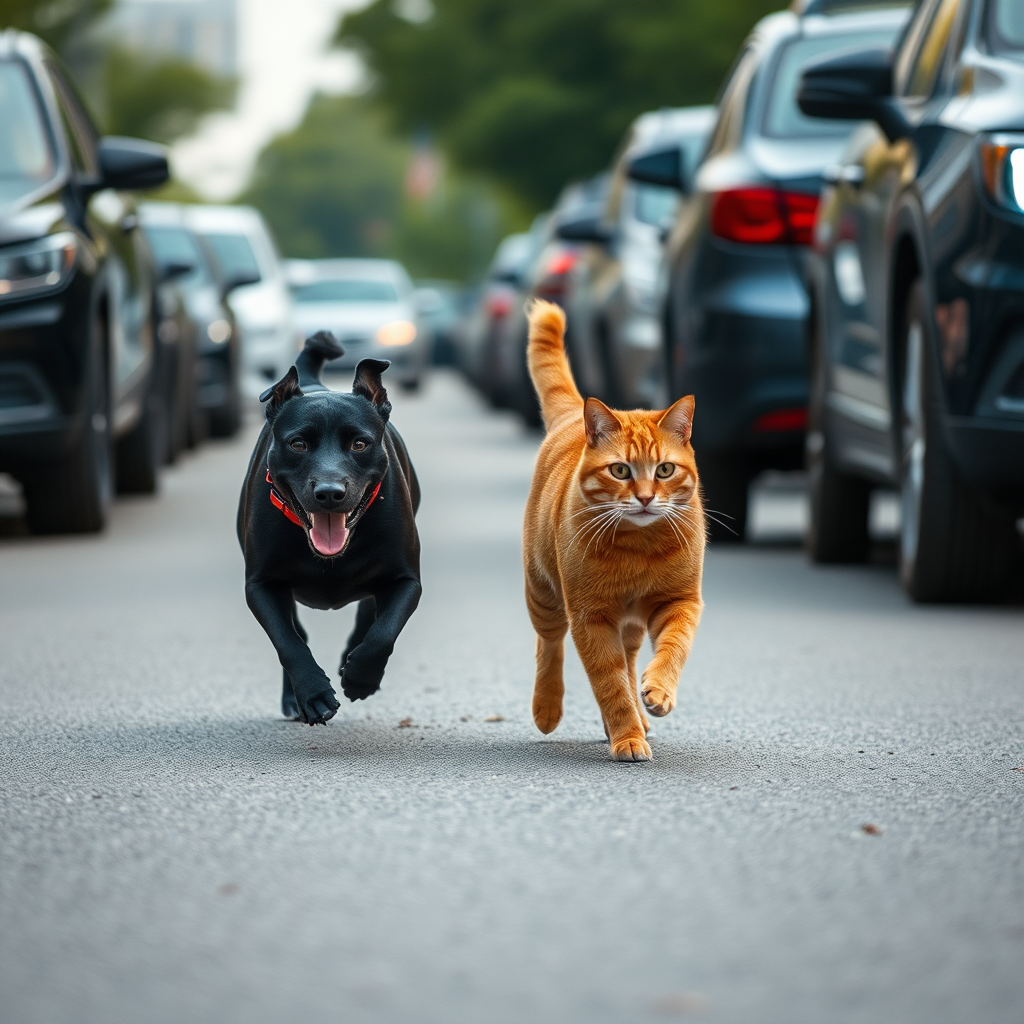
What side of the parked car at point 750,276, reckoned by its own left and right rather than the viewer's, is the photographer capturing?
back

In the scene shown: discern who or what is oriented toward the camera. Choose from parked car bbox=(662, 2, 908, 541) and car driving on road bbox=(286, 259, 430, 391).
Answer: car driving on road bbox=(286, 259, 430, 391)

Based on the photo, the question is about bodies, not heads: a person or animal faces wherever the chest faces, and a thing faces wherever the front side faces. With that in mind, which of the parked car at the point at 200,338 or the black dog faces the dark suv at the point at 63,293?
the parked car

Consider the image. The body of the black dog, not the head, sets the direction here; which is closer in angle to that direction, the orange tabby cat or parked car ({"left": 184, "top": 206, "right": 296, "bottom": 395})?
the orange tabby cat

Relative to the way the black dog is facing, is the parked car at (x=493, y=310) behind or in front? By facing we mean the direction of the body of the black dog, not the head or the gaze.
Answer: behind

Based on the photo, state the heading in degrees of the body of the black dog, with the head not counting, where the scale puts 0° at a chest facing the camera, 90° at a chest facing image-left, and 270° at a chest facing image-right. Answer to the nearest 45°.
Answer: approximately 0°

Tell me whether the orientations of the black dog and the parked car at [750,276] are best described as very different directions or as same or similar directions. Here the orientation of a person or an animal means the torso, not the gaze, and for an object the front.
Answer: very different directions

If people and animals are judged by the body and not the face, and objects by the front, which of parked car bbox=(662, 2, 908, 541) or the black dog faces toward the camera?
the black dog

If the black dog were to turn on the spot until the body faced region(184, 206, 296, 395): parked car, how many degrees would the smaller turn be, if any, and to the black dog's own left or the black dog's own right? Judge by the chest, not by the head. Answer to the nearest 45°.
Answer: approximately 180°

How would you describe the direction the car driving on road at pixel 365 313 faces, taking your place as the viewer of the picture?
facing the viewer

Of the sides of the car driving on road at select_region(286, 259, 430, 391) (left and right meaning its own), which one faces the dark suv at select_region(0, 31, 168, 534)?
front

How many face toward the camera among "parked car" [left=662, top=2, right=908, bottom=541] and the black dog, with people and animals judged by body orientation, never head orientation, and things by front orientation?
1

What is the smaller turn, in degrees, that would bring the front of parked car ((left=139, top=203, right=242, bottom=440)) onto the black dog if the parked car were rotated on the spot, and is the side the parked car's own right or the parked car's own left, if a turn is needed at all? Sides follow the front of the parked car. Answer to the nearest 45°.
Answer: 0° — it already faces it
